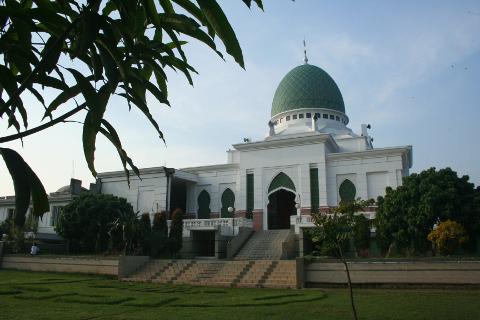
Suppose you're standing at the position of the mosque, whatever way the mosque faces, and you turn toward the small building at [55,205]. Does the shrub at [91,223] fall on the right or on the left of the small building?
left

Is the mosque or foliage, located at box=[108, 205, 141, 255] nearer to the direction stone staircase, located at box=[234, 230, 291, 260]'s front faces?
the foliage

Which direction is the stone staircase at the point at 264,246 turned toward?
toward the camera

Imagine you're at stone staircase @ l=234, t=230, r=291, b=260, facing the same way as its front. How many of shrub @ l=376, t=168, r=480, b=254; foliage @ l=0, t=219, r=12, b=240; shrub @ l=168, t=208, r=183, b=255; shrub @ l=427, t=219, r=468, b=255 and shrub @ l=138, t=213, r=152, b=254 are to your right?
3

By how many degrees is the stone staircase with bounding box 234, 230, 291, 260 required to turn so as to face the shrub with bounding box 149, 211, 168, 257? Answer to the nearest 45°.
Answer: approximately 90° to its right

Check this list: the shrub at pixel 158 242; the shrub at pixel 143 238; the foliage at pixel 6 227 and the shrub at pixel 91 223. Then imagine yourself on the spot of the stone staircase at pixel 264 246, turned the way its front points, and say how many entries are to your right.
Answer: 4

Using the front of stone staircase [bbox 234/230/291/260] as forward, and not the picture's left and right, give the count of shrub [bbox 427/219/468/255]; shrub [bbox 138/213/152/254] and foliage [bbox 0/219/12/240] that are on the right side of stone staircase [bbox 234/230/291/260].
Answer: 2

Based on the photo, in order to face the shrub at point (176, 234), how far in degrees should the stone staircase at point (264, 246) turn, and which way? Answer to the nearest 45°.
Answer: approximately 90° to its right

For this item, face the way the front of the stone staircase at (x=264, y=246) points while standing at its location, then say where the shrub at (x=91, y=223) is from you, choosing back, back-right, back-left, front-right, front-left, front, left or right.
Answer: right

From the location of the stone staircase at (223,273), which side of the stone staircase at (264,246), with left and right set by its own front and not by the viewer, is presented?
front

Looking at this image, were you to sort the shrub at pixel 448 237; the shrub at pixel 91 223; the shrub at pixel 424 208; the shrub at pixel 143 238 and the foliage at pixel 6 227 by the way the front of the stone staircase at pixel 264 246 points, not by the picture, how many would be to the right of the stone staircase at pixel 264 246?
3

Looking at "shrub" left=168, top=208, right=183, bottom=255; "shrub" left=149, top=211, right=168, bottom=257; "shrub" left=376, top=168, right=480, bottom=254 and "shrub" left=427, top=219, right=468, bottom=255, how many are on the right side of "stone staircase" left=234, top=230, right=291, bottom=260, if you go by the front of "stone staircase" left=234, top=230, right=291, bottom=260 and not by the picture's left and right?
2

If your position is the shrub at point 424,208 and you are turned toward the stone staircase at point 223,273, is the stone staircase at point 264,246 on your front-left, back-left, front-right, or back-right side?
front-right

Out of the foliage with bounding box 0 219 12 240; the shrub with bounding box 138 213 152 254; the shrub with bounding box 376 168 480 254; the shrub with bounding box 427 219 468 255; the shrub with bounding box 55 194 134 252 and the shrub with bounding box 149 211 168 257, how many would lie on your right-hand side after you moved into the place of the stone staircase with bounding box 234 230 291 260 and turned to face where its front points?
4

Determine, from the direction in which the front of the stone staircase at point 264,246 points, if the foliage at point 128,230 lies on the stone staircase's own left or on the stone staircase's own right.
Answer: on the stone staircase's own right

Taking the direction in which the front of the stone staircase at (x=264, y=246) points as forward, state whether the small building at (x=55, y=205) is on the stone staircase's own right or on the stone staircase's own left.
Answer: on the stone staircase's own right

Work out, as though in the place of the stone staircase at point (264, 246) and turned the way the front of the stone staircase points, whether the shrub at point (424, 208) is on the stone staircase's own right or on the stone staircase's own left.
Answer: on the stone staircase's own left

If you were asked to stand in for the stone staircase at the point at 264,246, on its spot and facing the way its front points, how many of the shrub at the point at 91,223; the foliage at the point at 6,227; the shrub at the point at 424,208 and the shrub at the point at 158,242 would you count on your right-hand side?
3
